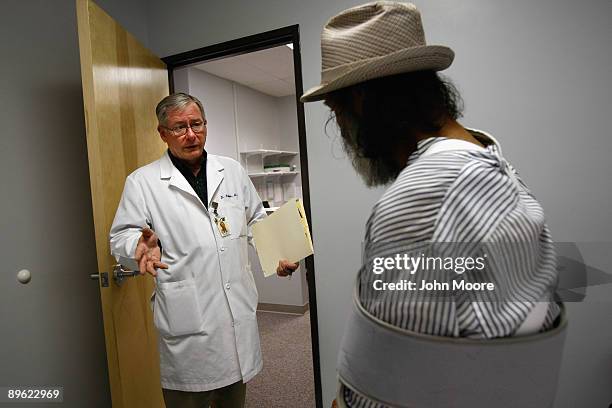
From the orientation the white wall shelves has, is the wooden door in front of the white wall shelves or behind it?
in front

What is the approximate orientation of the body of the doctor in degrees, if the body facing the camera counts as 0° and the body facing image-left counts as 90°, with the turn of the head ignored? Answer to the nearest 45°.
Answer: approximately 315°

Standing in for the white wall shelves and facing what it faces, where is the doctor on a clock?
The doctor is roughly at 12 o'clock from the white wall shelves.

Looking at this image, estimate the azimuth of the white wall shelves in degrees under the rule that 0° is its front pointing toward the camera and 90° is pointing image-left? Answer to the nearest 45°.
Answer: approximately 0°

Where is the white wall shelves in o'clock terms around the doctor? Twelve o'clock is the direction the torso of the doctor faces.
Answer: The white wall shelves is roughly at 8 o'clock from the doctor.

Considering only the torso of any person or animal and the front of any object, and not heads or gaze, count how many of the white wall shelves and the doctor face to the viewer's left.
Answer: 0

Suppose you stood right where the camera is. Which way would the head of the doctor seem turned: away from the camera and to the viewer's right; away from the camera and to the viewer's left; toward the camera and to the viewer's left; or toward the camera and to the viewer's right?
toward the camera and to the viewer's right
